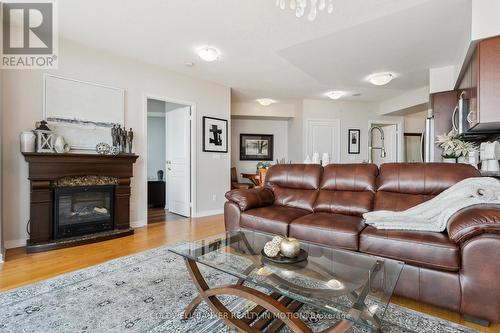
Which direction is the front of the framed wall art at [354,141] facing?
toward the camera

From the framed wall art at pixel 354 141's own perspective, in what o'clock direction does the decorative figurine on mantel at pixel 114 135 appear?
The decorative figurine on mantel is roughly at 1 o'clock from the framed wall art.

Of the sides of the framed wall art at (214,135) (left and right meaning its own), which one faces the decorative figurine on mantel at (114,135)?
right

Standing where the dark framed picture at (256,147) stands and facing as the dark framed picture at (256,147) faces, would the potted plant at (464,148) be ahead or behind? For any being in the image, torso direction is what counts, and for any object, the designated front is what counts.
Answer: ahead

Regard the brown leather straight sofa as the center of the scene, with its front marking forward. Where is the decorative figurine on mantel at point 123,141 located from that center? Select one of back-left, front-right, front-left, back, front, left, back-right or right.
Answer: front-right

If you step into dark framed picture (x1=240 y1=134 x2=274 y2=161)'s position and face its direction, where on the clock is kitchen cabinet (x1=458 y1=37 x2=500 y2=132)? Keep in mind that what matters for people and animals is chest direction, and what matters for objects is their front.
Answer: The kitchen cabinet is roughly at 11 o'clock from the dark framed picture.

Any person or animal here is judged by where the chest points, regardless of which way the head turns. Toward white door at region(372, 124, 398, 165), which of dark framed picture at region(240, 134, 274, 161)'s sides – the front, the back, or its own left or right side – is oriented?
left

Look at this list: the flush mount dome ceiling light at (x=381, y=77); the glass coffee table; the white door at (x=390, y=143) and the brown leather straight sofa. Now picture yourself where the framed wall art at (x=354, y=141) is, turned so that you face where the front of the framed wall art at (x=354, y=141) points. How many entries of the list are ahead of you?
3

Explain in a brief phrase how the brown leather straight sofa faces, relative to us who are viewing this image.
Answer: facing the viewer and to the left of the viewer

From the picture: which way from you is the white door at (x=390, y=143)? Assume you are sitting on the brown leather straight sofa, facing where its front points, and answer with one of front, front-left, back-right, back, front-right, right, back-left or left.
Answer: back-right

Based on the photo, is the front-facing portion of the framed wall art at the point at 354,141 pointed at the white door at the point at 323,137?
no

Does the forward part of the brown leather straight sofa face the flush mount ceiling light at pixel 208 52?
no

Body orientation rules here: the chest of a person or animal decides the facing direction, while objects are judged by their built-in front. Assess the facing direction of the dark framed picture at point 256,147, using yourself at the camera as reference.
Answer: facing the viewer
